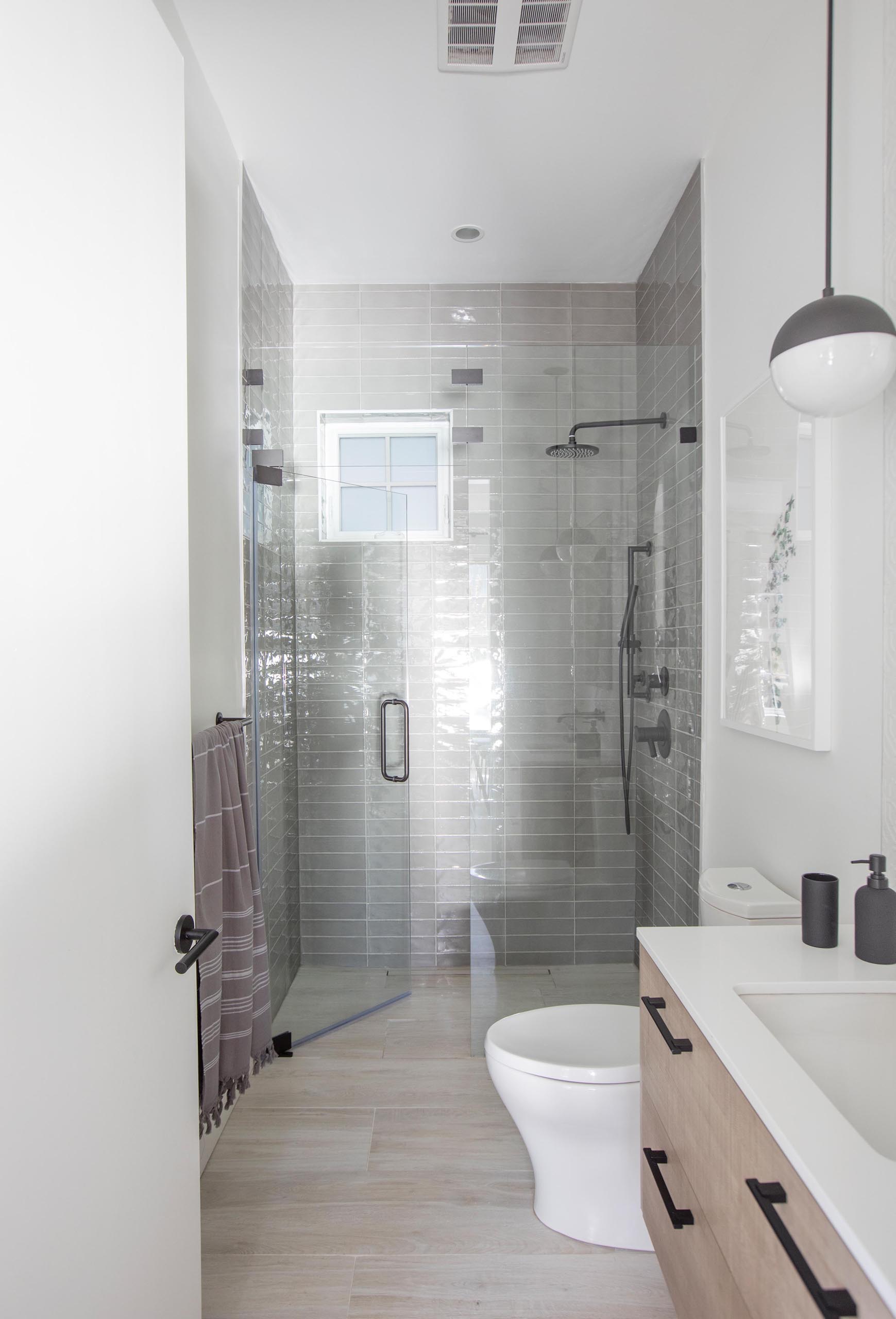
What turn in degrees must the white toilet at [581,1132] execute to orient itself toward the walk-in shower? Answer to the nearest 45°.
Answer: approximately 90° to its right

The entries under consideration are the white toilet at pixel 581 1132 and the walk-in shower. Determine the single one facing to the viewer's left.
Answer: the white toilet

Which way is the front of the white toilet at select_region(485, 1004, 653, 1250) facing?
to the viewer's left

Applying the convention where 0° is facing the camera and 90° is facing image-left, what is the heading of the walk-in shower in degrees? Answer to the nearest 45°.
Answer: approximately 0°

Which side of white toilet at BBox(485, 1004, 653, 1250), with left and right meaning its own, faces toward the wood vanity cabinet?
left

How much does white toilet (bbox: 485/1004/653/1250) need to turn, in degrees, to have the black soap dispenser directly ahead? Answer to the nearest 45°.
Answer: approximately 135° to its left

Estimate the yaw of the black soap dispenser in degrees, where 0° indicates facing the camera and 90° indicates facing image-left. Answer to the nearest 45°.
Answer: approximately 90°

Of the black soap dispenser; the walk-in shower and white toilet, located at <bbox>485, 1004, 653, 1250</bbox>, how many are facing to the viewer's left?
2
